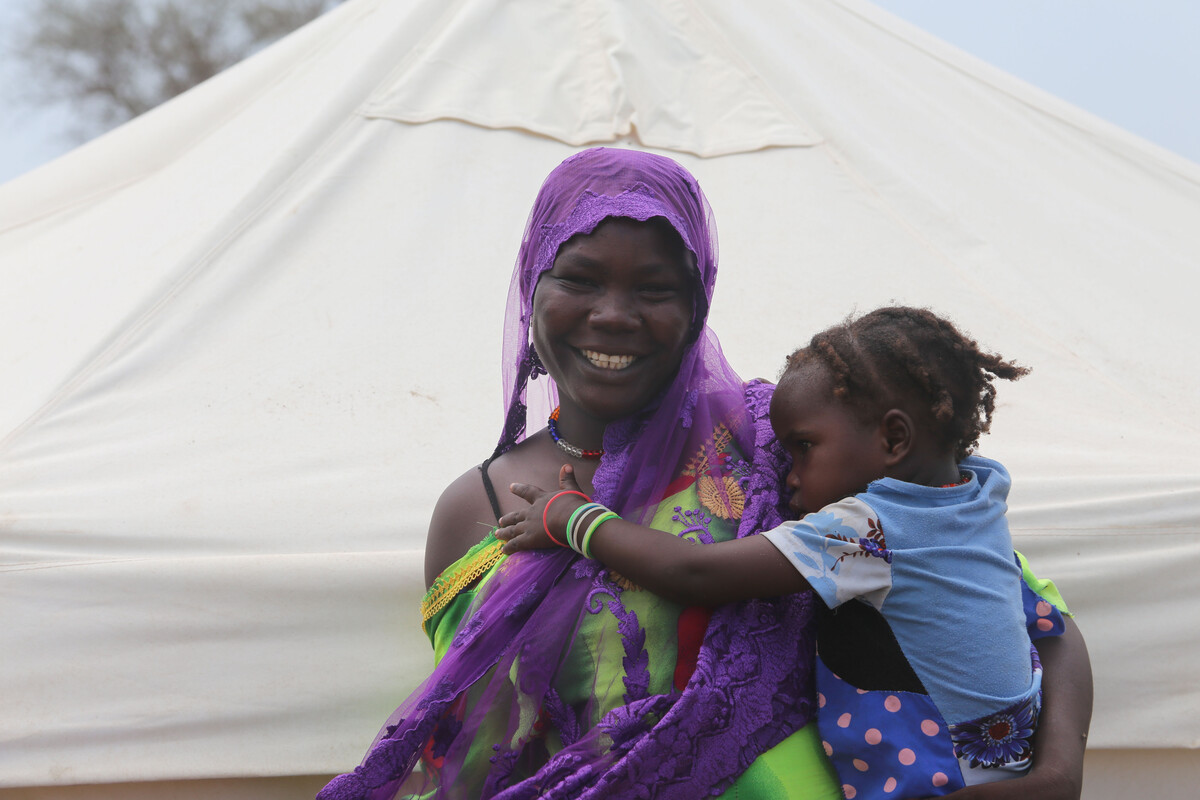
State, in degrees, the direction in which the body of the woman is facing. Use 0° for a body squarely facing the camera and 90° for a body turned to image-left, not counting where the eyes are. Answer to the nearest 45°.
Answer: approximately 0°

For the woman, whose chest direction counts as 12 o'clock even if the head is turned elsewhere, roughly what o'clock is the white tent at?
The white tent is roughly at 5 o'clock from the woman.

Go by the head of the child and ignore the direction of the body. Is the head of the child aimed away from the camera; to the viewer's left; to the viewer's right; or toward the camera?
to the viewer's left
